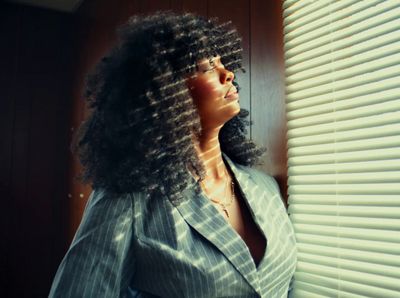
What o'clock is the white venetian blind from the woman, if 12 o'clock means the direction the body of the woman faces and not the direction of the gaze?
The white venetian blind is roughly at 11 o'clock from the woman.

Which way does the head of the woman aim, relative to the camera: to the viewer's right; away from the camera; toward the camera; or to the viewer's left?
to the viewer's right
